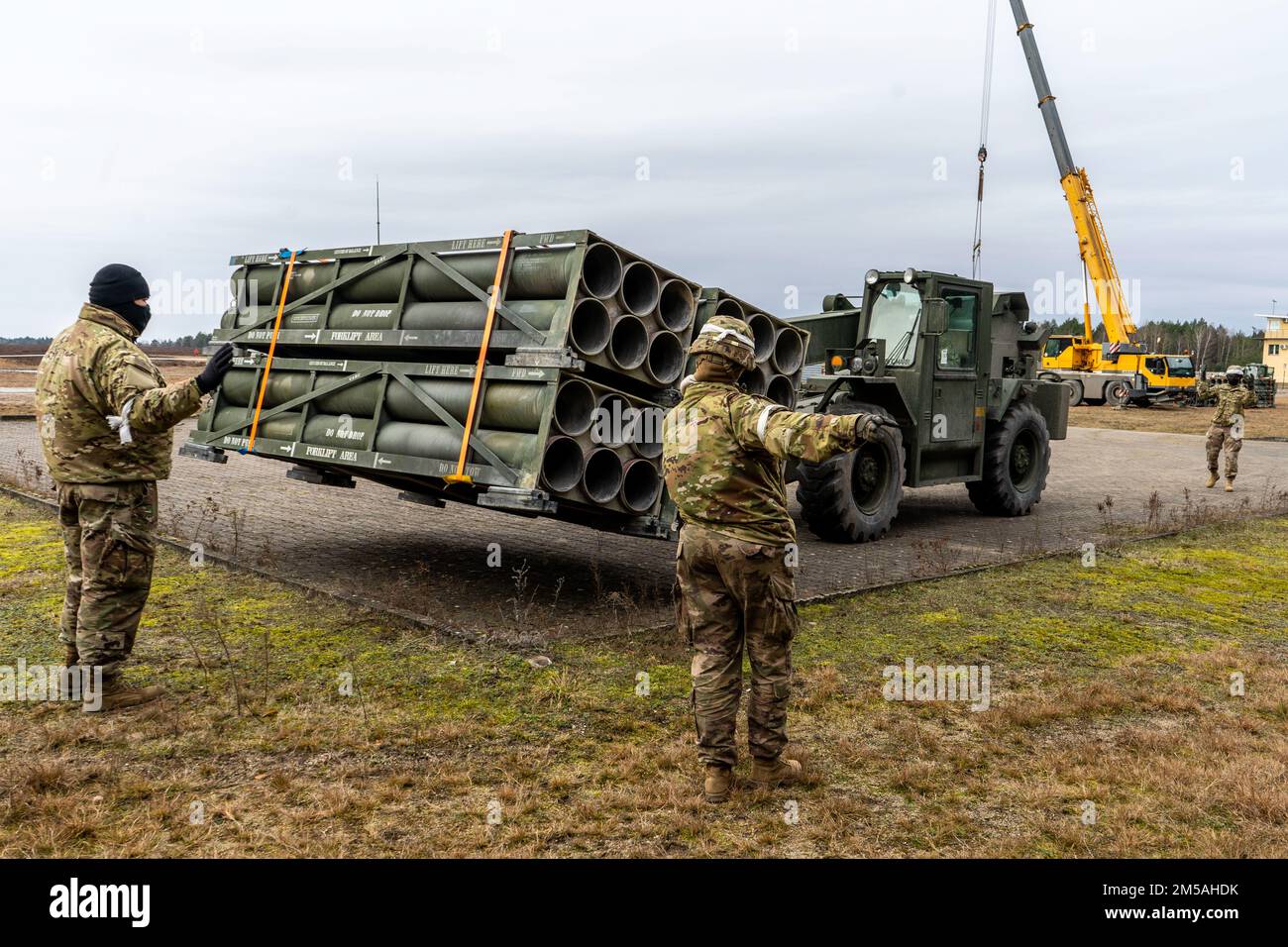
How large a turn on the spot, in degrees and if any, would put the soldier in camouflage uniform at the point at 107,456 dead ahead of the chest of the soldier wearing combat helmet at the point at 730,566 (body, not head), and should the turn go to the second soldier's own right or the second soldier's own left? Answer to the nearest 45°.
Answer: approximately 135° to the second soldier's own left

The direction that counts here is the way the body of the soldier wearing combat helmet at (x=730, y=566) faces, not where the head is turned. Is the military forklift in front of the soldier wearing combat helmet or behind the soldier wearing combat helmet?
in front

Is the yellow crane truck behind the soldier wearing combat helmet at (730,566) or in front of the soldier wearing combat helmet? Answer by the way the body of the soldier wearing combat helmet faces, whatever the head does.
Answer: in front

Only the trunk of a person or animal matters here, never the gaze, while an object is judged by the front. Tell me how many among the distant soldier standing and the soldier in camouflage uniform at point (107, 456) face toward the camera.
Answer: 1

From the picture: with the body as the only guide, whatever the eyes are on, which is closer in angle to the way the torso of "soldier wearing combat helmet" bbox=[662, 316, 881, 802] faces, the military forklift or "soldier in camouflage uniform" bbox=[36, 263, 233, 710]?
the military forklift

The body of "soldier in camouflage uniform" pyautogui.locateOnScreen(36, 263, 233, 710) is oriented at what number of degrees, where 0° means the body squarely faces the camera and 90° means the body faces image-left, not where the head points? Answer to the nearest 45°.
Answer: approximately 225°

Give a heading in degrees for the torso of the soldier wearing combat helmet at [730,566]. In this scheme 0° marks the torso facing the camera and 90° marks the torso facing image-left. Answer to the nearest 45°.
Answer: approximately 225°

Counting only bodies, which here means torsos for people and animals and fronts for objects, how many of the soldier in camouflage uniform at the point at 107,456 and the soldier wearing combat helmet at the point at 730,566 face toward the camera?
0

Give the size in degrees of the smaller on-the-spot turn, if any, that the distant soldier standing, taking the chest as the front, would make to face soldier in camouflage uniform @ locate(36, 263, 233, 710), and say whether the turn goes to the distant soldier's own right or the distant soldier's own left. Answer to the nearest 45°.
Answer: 0° — they already face them

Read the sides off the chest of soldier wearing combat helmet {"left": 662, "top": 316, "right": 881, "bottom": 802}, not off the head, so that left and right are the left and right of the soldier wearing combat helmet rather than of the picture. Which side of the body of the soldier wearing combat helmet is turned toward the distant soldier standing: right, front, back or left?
front

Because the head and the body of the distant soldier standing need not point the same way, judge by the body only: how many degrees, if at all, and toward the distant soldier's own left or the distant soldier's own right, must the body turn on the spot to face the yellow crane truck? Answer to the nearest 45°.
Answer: approximately 180°

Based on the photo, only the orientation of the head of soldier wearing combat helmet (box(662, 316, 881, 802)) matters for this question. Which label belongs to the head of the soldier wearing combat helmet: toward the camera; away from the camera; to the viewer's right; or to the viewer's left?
away from the camera

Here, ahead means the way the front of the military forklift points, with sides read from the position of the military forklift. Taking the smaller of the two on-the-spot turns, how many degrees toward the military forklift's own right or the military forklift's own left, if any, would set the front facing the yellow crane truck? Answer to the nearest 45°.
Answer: approximately 135° to the military forklift's own right

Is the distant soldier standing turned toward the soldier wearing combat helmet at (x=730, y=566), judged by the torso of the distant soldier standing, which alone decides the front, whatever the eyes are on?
yes
